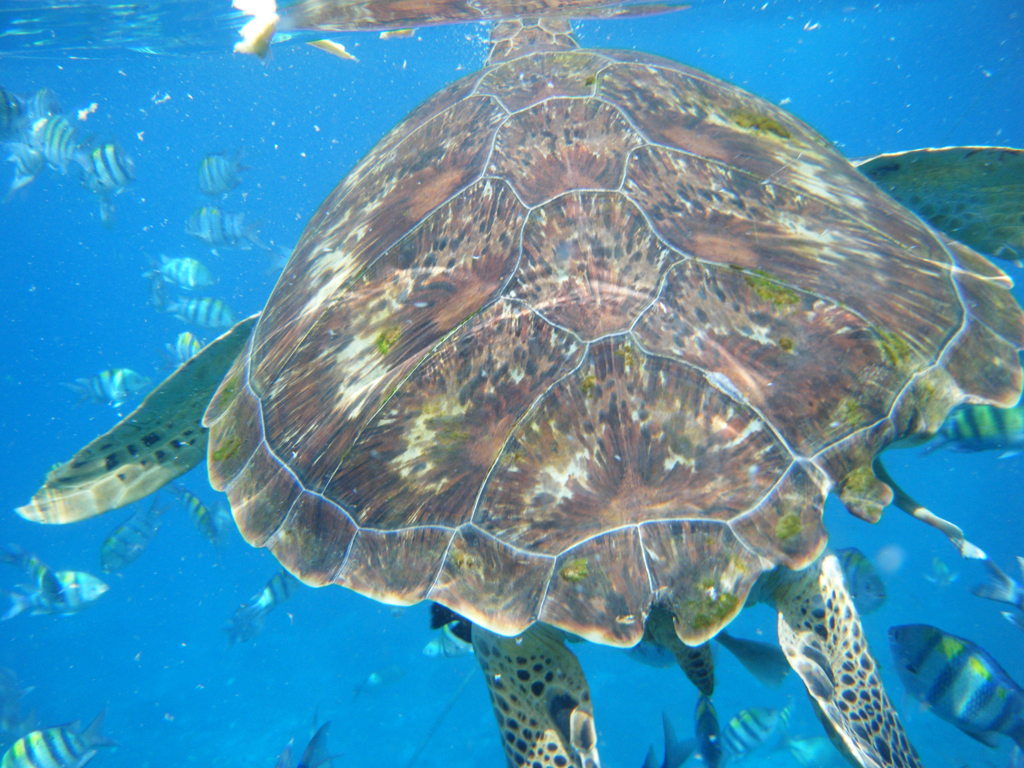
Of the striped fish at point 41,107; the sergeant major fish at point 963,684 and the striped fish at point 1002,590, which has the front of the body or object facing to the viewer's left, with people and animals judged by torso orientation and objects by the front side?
the sergeant major fish

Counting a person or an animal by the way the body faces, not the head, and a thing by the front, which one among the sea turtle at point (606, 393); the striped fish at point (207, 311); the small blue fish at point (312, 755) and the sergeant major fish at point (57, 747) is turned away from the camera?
the sea turtle

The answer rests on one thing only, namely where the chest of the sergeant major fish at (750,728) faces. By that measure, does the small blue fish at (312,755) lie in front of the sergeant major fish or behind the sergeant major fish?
in front

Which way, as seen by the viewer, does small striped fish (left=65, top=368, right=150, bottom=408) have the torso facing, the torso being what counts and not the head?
to the viewer's right

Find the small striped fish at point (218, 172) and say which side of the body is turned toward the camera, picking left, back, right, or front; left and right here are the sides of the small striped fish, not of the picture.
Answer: left
